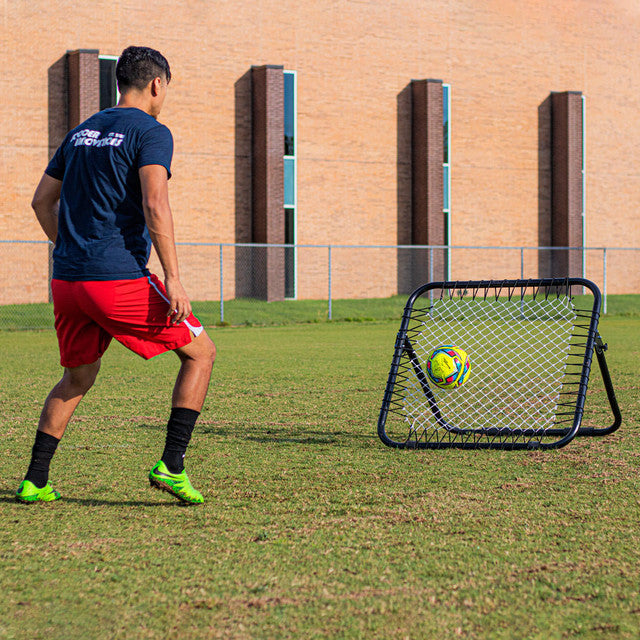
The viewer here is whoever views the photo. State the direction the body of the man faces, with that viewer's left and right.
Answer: facing away from the viewer and to the right of the viewer

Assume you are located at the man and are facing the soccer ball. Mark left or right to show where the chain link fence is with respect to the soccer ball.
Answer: left

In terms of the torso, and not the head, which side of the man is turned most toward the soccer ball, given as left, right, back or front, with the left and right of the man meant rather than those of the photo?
front

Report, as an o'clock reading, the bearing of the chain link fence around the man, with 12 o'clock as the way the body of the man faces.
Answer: The chain link fence is roughly at 11 o'clock from the man.

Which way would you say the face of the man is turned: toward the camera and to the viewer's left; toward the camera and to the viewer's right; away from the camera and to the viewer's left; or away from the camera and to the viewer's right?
away from the camera and to the viewer's right
